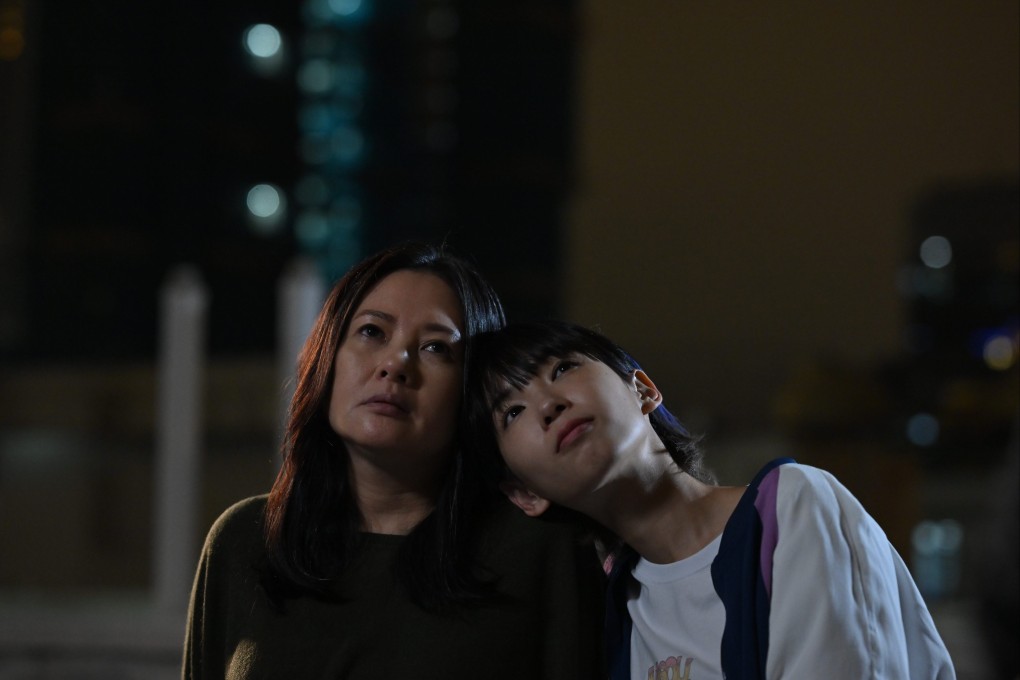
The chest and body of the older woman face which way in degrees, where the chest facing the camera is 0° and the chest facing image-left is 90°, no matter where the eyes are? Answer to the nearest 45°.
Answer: approximately 0°

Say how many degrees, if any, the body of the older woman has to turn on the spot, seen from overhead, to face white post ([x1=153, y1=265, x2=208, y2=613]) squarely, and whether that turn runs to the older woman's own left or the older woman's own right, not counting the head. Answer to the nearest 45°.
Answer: approximately 180°
